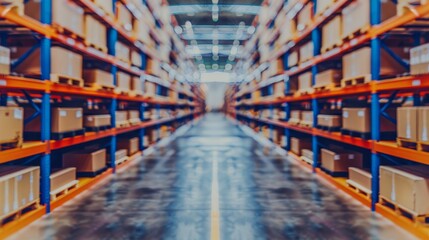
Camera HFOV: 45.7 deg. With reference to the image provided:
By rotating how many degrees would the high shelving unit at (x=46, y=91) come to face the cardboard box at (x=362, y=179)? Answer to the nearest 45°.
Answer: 0° — it already faces it

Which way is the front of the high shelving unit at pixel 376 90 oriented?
to the viewer's left

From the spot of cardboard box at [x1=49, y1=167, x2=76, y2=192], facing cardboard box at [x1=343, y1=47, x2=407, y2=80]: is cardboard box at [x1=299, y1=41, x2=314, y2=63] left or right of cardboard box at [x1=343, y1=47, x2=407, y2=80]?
left

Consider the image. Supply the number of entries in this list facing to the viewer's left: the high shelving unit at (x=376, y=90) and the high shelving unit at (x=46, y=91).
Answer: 1

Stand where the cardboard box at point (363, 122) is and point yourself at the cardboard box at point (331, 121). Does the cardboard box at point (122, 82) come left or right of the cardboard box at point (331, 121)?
left

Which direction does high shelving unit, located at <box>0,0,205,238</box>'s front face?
to the viewer's right
